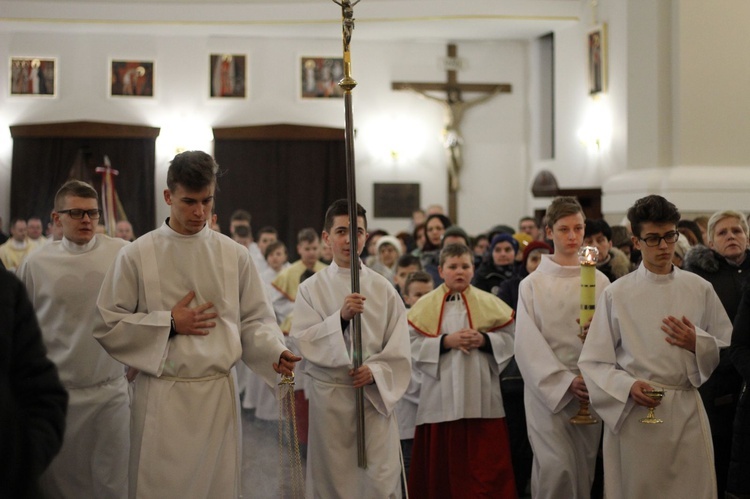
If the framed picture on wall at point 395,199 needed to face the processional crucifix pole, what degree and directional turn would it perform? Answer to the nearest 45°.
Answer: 0° — it already faces it

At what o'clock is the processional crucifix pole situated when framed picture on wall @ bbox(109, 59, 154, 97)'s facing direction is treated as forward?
The processional crucifix pole is roughly at 12 o'clock from the framed picture on wall.

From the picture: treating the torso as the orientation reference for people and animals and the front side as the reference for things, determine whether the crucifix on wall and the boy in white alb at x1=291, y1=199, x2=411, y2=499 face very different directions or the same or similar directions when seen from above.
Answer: same or similar directions

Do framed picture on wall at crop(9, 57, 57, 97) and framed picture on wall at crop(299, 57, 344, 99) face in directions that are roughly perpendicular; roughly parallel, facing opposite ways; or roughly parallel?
roughly parallel

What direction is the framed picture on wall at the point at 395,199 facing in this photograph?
toward the camera

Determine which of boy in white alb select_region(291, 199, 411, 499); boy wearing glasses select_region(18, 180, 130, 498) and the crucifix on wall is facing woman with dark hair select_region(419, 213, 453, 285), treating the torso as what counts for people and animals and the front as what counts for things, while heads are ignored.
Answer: the crucifix on wall

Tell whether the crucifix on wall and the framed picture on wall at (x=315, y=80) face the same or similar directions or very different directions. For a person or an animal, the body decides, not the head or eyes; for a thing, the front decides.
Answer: same or similar directions

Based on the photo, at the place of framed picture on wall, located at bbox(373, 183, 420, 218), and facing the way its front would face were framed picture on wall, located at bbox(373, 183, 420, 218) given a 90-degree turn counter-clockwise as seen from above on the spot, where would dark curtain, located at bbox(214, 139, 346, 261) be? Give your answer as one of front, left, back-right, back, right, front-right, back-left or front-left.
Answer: back

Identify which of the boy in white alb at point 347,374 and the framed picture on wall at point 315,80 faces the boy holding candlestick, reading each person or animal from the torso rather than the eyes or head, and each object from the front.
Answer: the framed picture on wall

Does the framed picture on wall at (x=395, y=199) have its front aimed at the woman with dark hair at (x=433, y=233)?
yes

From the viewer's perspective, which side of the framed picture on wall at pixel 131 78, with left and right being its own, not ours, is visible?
front

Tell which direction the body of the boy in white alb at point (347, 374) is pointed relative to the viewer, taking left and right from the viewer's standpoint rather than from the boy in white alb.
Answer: facing the viewer

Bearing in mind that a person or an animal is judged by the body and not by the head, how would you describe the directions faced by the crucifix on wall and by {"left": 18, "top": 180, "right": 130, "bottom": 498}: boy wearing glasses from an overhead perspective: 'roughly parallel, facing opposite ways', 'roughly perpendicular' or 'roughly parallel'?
roughly parallel

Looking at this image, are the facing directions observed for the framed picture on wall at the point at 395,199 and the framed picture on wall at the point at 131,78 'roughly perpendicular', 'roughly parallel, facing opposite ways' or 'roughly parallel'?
roughly parallel

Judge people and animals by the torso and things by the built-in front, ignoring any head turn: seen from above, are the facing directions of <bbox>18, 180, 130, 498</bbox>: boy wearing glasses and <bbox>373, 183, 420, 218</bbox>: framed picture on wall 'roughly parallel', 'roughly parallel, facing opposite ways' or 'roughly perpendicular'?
roughly parallel
